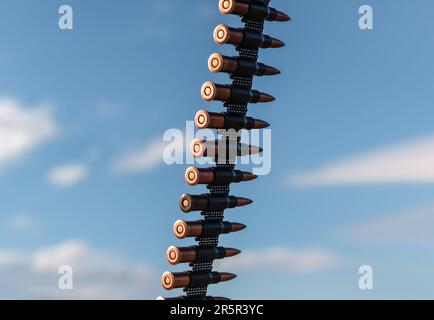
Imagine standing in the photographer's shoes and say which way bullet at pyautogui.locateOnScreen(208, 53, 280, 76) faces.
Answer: facing away from the viewer and to the right of the viewer

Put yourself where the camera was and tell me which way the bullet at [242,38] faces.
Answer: facing away from the viewer and to the right of the viewer

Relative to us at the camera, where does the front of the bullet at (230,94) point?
facing away from the viewer and to the right of the viewer

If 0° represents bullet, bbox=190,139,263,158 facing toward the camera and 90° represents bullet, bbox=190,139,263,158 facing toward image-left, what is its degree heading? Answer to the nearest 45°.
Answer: approximately 225°
